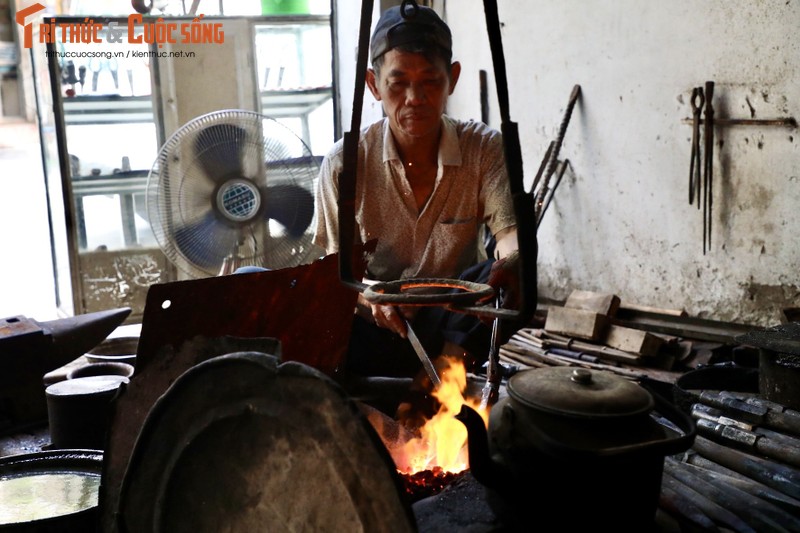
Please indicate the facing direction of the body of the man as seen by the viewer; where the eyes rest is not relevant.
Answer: toward the camera

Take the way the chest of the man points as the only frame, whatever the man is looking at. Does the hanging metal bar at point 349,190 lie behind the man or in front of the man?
in front

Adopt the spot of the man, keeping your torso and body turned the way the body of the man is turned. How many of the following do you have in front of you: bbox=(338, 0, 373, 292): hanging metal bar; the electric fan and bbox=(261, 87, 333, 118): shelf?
1

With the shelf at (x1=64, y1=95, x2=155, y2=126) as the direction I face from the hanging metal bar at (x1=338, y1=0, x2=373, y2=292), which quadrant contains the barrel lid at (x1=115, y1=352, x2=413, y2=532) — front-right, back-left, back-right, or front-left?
back-left

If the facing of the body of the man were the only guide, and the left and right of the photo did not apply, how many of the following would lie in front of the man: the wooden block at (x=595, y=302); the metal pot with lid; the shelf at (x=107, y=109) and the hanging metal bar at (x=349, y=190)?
2

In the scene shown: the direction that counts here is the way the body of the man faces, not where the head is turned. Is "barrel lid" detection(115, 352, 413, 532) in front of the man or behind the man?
in front

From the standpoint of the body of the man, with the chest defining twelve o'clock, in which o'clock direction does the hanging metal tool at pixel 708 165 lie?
The hanging metal tool is roughly at 8 o'clock from the man.

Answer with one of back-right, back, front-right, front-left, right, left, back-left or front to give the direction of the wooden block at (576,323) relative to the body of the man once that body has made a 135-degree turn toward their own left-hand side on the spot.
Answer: front

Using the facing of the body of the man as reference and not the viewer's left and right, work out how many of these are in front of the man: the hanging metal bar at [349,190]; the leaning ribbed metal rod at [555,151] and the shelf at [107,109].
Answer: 1

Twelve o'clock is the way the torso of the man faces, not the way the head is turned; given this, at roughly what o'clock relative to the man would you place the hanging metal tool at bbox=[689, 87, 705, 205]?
The hanging metal tool is roughly at 8 o'clock from the man.
